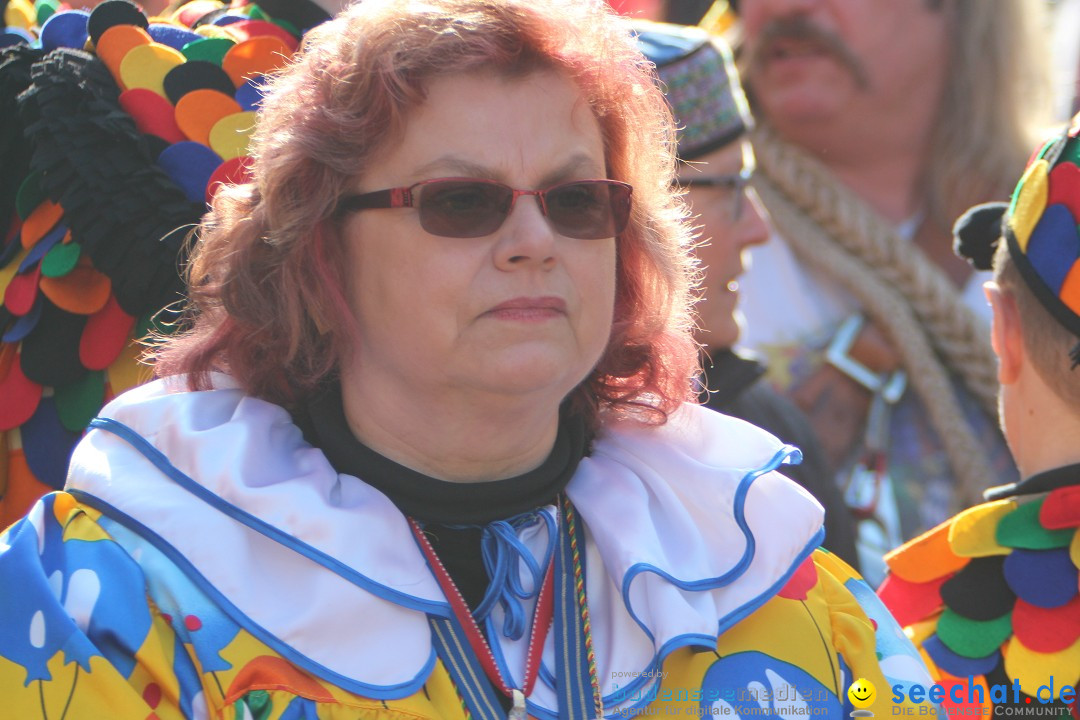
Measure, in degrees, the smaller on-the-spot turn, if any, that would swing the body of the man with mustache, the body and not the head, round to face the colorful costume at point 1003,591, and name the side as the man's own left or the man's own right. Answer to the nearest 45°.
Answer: approximately 45° to the man's own left

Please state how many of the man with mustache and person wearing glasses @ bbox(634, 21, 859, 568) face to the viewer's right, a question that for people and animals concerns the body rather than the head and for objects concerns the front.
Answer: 1

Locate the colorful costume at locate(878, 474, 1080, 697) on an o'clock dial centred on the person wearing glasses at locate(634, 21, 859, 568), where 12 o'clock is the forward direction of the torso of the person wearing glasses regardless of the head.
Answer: The colorful costume is roughly at 2 o'clock from the person wearing glasses.

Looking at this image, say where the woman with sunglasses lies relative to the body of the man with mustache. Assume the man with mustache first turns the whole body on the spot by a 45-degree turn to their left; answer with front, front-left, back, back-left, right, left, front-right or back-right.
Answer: front

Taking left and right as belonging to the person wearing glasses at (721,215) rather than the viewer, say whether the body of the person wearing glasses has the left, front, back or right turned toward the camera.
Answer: right

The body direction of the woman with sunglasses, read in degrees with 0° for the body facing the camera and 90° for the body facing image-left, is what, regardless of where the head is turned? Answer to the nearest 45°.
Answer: approximately 315°
